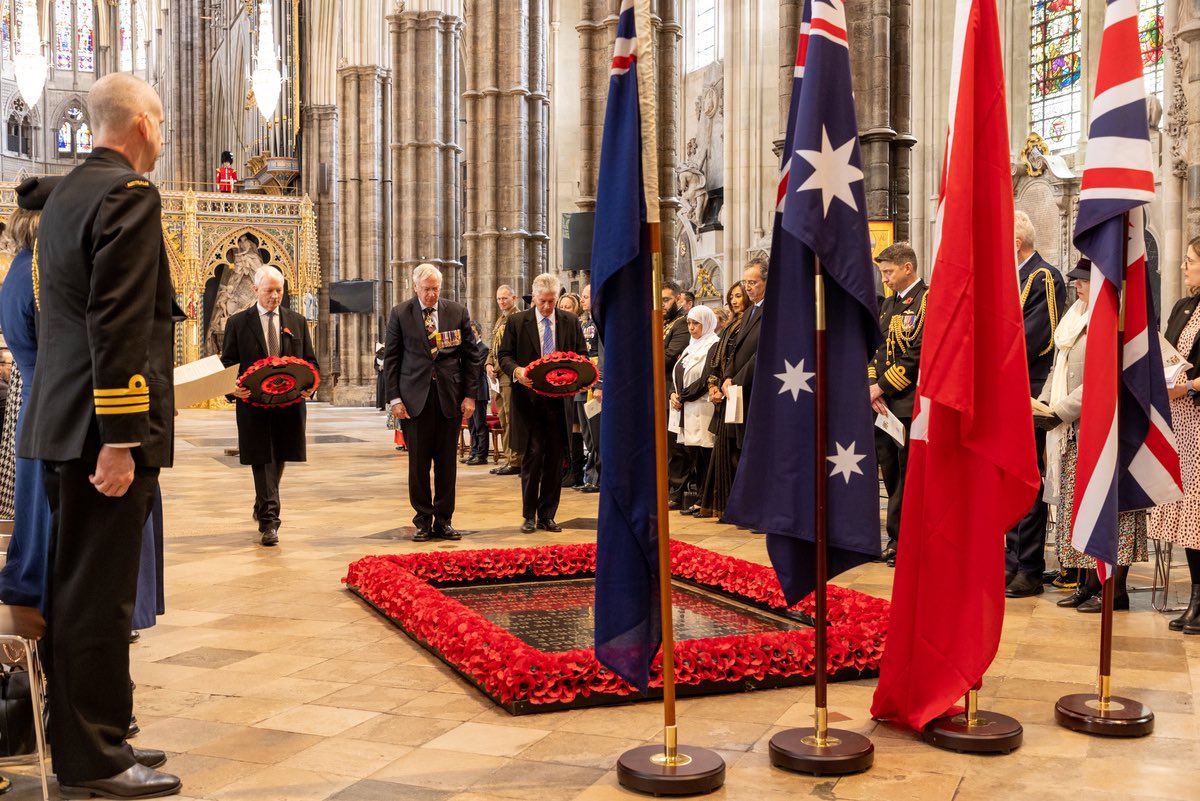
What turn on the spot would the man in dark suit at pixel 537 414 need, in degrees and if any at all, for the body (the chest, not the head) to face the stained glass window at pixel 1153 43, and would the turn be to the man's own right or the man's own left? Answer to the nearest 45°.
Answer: approximately 135° to the man's own left

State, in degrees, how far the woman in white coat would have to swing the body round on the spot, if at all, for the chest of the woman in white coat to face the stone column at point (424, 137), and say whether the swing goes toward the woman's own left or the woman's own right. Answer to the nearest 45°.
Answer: approximately 135° to the woman's own right

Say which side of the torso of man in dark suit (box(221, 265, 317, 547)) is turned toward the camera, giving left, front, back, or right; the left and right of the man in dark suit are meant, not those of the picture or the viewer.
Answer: front

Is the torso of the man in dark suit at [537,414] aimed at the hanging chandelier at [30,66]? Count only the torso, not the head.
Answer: no

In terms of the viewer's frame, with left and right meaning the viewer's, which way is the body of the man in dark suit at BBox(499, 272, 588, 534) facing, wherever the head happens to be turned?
facing the viewer

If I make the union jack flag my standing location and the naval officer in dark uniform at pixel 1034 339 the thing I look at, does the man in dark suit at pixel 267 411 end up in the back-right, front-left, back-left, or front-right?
front-left

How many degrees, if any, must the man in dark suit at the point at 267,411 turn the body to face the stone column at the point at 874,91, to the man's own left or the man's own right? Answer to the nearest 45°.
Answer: approximately 90° to the man's own left

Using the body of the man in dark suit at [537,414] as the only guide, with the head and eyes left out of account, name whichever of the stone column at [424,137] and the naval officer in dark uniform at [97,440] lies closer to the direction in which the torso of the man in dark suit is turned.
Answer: the naval officer in dark uniform

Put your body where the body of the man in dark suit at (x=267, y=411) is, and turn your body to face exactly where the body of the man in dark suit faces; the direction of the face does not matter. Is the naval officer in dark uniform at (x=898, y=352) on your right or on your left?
on your left

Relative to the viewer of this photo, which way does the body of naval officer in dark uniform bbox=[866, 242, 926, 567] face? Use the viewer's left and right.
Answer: facing the viewer and to the left of the viewer

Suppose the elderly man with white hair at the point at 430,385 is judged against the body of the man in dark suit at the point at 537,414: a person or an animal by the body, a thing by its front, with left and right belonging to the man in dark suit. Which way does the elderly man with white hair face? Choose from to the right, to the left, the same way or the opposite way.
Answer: the same way

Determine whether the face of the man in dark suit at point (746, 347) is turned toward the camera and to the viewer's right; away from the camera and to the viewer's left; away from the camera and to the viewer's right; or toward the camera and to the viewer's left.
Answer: toward the camera and to the viewer's left

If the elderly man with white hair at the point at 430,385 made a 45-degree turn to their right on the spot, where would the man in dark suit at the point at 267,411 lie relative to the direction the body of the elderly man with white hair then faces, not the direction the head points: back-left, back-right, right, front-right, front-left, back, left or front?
front-right

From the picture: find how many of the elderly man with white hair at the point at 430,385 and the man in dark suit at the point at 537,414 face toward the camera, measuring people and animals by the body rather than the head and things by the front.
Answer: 2

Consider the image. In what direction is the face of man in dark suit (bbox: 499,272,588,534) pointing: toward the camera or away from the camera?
toward the camera
